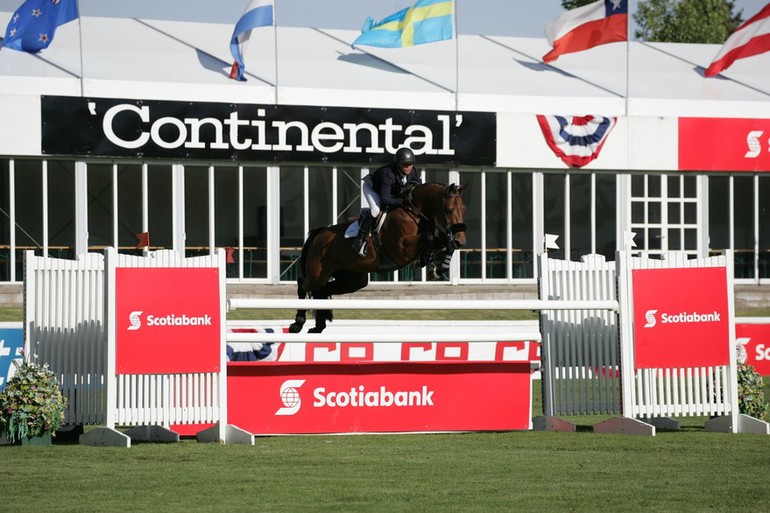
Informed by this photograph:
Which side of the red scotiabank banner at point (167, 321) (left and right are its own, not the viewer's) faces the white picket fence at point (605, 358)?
left

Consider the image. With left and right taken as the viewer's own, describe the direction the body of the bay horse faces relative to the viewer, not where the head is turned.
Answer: facing the viewer and to the right of the viewer

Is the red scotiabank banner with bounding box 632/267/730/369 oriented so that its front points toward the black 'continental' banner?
no

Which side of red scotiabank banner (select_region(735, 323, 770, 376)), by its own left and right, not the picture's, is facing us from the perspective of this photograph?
front

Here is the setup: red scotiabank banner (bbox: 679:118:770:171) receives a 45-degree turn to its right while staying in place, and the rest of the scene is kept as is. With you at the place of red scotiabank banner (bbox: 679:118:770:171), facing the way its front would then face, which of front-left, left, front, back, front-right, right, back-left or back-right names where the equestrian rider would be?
front-left

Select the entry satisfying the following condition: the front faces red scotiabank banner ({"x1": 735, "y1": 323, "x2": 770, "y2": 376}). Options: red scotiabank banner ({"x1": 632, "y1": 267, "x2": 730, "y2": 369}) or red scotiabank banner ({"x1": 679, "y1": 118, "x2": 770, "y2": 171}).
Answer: red scotiabank banner ({"x1": 679, "y1": 118, "x2": 770, "y2": 171})

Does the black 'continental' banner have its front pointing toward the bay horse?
yes

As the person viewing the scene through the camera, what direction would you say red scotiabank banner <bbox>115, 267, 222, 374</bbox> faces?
facing the viewer

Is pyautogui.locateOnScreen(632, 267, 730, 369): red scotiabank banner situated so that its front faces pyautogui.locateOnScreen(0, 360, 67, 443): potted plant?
no

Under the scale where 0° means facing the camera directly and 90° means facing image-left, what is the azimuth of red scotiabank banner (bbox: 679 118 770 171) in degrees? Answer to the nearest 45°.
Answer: approximately 0°

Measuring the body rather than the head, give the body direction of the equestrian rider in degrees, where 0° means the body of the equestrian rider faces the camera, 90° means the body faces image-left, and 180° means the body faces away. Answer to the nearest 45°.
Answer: approximately 315°

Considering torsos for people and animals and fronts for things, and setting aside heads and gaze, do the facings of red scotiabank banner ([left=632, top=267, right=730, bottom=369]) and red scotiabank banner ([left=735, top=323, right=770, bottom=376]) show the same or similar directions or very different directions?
same or similar directions

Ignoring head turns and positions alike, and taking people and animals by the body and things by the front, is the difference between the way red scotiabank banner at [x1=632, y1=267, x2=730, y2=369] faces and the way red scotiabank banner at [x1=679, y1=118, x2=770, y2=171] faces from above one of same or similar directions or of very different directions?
same or similar directions

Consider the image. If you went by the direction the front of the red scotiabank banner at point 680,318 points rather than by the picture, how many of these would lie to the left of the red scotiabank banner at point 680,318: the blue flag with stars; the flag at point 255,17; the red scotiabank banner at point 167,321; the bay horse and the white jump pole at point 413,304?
0
